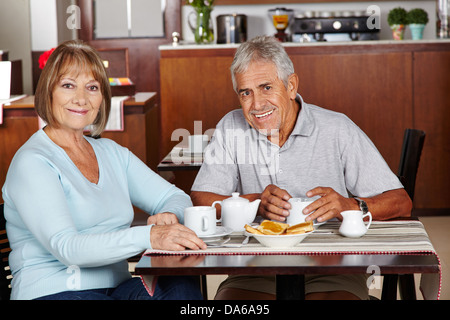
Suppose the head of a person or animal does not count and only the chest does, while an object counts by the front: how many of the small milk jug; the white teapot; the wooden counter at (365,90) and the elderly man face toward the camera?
2

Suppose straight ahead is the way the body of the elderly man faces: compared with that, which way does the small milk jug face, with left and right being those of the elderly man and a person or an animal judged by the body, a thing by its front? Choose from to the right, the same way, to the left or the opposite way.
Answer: to the right

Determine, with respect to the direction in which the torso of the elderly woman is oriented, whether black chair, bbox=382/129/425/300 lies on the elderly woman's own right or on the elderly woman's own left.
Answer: on the elderly woman's own left

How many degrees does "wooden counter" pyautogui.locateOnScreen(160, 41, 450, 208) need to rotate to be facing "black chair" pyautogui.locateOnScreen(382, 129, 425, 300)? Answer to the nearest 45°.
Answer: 0° — it already faces it

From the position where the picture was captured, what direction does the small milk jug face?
facing to the left of the viewer

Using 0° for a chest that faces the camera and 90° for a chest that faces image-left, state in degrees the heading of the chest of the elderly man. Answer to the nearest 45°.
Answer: approximately 0°

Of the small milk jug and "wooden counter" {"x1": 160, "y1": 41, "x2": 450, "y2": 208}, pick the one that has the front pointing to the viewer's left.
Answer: the small milk jug

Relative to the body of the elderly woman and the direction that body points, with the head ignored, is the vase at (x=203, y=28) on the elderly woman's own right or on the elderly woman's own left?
on the elderly woman's own left
